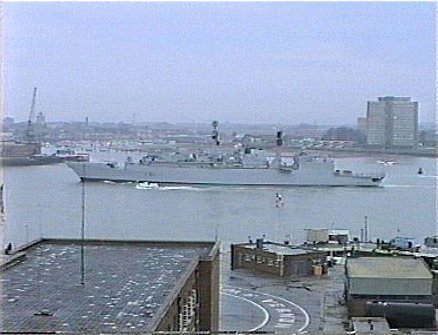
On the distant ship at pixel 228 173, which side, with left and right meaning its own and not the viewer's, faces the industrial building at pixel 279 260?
left

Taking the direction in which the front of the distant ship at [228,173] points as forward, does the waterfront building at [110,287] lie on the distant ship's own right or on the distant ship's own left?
on the distant ship's own left

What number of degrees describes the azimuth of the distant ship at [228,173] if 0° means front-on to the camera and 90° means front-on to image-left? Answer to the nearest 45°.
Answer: approximately 90°

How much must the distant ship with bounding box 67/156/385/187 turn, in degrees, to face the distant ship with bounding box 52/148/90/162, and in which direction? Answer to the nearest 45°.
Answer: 0° — it already faces it

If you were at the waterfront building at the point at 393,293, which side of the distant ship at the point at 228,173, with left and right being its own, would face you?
left

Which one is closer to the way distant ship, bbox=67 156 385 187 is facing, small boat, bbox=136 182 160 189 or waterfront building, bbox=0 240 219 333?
the small boat

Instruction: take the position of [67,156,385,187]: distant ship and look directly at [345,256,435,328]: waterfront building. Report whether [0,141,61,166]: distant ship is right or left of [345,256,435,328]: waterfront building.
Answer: right
